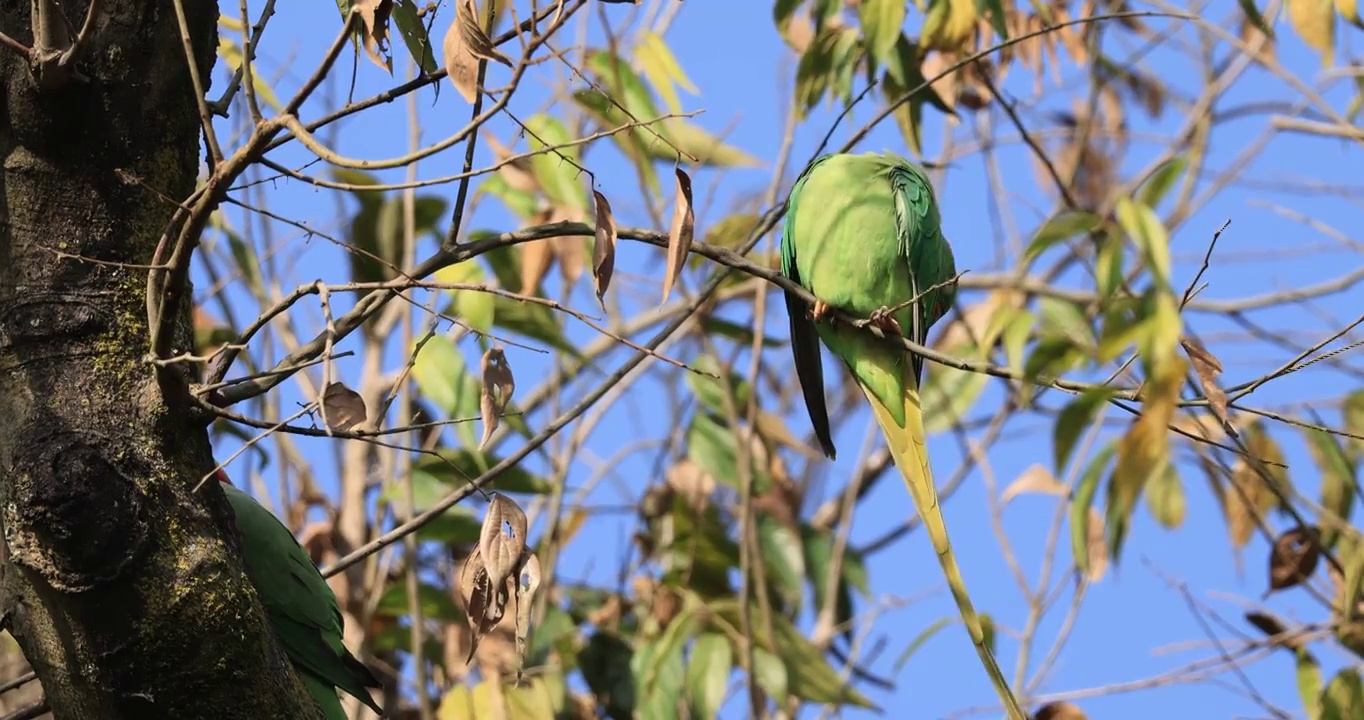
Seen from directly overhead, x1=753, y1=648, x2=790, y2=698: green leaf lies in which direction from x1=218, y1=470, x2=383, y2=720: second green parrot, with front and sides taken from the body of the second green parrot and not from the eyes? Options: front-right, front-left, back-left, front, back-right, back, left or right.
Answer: back-right

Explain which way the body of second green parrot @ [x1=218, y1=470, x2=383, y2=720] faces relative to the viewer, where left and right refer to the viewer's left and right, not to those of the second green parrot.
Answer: facing to the left of the viewer
